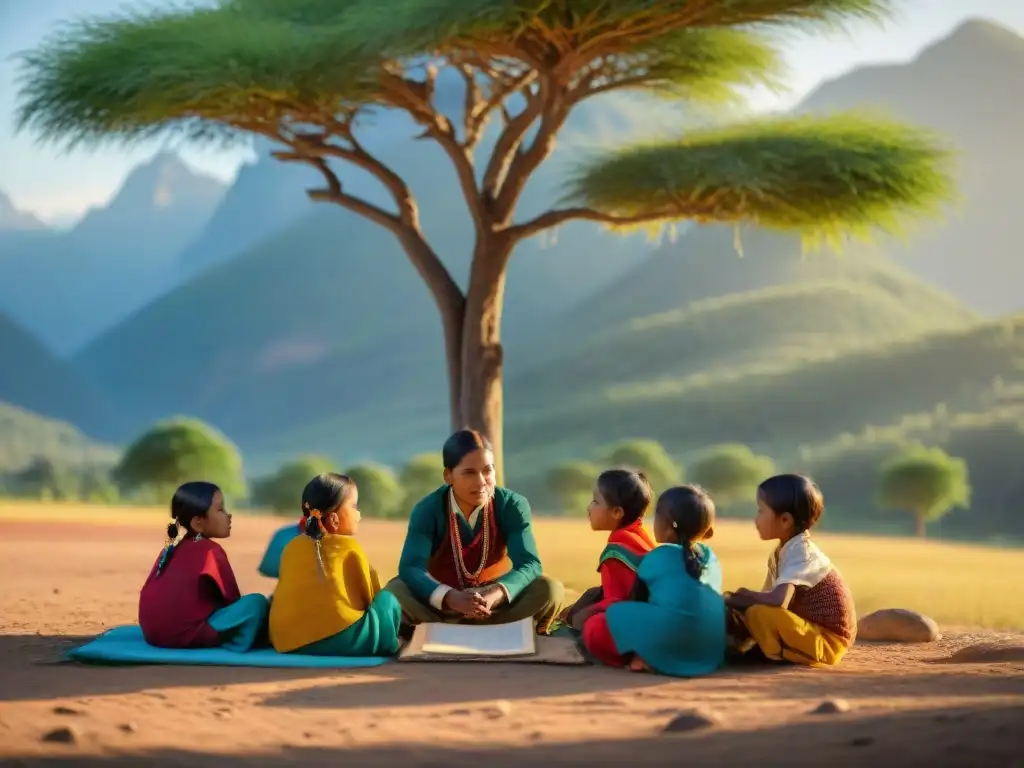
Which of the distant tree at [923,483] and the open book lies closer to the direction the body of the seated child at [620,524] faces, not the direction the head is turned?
the open book

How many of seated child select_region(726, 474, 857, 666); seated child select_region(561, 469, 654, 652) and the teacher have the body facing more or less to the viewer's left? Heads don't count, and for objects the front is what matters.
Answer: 2

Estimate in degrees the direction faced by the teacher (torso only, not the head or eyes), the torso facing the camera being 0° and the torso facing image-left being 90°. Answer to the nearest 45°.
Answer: approximately 0°

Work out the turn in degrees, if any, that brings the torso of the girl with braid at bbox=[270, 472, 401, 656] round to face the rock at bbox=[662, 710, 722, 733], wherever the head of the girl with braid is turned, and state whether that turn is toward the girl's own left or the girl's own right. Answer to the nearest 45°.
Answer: approximately 90° to the girl's own right

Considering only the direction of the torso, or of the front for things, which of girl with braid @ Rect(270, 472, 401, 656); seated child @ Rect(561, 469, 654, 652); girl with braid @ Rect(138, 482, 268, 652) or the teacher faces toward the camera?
the teacher

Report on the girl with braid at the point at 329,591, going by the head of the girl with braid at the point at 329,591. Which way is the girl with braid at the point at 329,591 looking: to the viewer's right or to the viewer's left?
to the viewer's right

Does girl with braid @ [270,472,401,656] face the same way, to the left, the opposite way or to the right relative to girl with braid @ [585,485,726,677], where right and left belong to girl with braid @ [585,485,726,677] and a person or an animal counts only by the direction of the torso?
to the right

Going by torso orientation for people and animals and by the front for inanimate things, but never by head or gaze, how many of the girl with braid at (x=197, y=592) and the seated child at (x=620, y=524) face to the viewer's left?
1

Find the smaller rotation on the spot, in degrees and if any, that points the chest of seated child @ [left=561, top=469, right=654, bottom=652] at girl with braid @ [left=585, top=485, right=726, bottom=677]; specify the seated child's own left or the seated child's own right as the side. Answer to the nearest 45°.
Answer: approximately 135° to the seated child's own left

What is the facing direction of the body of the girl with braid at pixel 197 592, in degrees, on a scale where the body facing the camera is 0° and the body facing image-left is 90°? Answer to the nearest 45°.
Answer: approximately 225°

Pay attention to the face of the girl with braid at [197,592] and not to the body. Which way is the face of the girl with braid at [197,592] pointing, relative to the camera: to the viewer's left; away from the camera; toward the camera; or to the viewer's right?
to the viewer's right

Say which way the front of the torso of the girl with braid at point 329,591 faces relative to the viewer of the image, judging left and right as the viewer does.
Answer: facing away from the viewer and to the right of the viewer

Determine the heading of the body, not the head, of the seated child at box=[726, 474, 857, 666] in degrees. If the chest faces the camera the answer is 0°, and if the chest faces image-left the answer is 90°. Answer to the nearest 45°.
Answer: approximately 90°

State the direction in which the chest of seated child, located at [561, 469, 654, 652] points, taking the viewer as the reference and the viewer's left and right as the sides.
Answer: facing to the left of the viewer

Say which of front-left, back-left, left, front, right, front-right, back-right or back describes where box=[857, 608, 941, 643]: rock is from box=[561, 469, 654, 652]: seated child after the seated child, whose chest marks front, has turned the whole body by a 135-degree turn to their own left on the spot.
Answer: left

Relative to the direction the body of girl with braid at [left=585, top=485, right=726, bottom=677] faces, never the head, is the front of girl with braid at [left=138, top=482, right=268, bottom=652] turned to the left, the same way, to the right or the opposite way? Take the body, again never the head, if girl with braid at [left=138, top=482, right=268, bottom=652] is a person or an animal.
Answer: to the right
